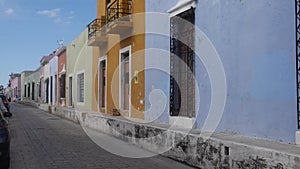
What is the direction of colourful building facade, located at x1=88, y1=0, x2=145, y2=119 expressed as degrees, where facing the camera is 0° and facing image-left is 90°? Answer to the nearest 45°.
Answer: approximately 45°

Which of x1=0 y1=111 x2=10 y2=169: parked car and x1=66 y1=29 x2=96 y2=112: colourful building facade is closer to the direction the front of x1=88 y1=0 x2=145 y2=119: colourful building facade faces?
the parked car

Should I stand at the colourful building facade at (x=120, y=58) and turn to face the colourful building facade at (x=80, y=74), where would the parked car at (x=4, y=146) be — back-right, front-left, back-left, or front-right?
back-left

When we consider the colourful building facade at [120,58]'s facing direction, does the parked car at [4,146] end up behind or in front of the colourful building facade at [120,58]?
in front

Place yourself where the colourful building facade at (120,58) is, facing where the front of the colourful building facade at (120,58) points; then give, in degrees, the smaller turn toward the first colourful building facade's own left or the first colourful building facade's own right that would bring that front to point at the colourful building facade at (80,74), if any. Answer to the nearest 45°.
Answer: approximately 135° to the first colourful building facade's own right
